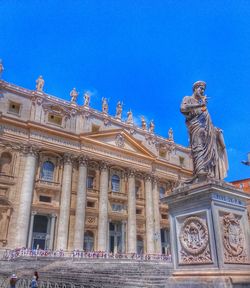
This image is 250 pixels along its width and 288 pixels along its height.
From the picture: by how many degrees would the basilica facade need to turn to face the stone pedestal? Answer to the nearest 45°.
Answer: approximately 45° to its right
